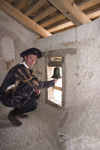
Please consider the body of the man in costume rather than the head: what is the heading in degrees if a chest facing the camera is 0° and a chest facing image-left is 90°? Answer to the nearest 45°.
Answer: approximately 270°
